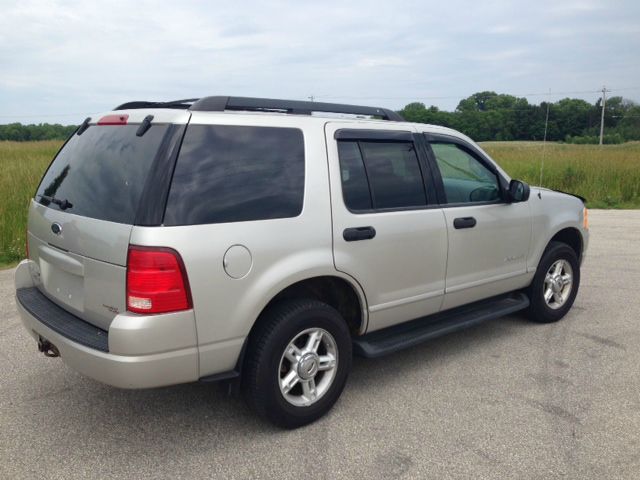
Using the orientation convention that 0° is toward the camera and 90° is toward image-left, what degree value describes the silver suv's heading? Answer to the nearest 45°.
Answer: approximately 225°
